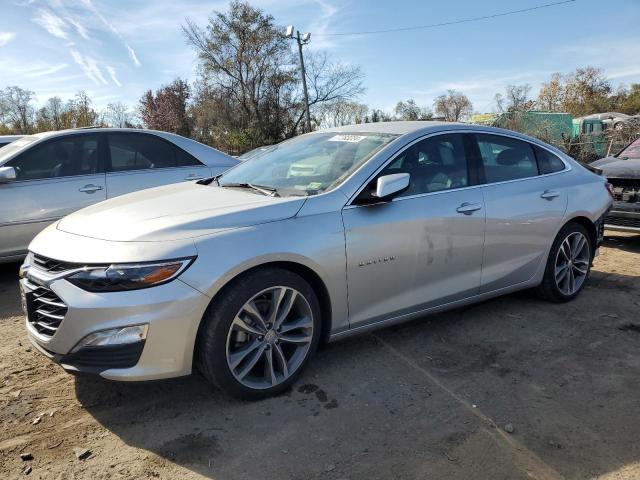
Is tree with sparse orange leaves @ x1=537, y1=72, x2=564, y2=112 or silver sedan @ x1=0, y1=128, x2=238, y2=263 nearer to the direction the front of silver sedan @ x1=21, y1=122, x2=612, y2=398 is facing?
the silver sedan

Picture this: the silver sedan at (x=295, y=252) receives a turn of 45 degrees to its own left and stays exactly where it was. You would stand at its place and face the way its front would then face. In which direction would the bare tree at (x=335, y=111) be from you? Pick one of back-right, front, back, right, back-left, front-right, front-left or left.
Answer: back

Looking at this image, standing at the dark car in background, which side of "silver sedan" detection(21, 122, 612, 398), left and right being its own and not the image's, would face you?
back

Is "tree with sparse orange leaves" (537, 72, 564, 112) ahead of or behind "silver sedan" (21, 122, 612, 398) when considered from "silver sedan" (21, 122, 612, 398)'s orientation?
behind

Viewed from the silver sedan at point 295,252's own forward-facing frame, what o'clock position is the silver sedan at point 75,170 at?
the silver sedan at point 75,170 is roughly at 3 o'clock from the silver sedan at point 295,252.

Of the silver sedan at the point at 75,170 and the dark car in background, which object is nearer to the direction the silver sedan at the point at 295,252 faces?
the silver sedan

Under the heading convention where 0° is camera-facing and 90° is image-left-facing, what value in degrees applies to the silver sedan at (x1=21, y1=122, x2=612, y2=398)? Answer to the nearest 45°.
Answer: approximately 45°
